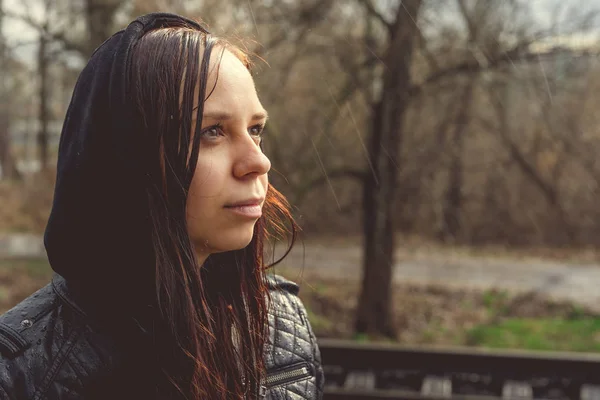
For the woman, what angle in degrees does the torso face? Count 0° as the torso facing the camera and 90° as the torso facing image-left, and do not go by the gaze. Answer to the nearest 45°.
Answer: approximately 315°

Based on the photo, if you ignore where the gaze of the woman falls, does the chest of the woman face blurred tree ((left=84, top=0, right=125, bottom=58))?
no

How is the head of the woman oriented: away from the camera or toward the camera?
toward the camera
